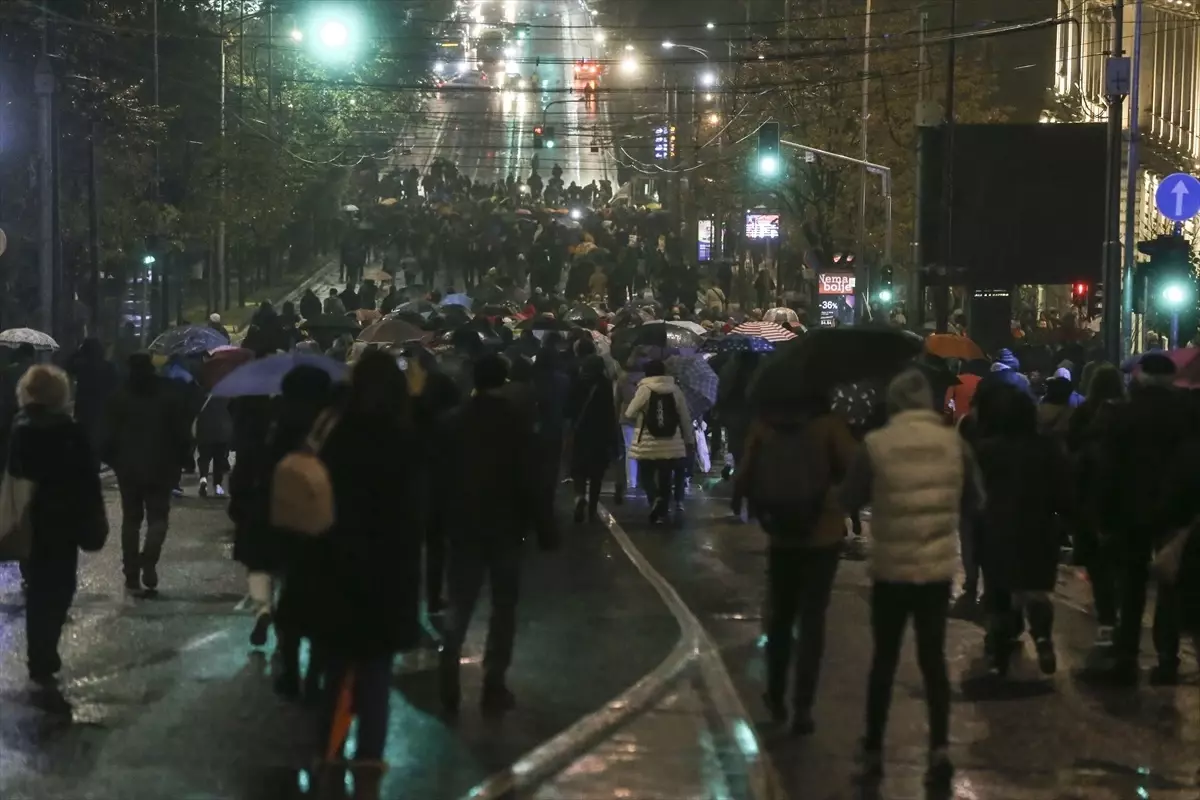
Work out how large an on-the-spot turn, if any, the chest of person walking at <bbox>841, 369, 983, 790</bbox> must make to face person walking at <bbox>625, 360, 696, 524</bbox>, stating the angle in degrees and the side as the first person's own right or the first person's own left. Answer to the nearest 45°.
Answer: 0° — they already face them

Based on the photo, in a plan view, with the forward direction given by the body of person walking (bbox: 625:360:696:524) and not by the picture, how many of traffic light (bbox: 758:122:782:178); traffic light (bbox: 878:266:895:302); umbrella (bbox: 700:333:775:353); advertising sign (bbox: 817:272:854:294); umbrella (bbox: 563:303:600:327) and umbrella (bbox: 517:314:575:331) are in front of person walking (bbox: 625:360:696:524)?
6

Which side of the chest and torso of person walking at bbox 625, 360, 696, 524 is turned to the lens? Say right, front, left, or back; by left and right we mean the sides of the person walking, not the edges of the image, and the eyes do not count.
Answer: back

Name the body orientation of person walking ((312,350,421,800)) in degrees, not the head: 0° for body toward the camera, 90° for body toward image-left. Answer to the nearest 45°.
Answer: approximately 180°

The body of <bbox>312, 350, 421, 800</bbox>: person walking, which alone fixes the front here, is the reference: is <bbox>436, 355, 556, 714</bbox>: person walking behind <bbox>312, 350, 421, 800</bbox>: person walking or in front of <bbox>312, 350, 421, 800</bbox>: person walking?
in front

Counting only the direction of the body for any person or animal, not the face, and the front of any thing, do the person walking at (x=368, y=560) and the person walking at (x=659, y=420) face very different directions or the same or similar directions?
same or similar directions

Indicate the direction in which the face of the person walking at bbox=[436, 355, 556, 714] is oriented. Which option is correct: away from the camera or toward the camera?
away from the camera

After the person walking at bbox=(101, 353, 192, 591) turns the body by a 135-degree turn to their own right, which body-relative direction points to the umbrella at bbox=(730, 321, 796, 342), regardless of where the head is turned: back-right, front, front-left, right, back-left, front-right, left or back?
left

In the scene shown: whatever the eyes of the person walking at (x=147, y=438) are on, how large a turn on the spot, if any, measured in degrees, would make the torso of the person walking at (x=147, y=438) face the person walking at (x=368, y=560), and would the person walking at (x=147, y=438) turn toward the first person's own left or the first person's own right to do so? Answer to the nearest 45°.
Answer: approximately 180°

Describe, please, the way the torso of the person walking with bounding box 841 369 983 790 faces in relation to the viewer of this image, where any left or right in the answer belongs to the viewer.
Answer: facing away from the viewer

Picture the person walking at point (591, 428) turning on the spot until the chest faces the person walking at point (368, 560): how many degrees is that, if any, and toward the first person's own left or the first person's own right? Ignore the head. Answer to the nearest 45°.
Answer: approximately 180°

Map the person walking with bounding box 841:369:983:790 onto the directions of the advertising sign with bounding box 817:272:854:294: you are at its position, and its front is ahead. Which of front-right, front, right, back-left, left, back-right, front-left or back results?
front

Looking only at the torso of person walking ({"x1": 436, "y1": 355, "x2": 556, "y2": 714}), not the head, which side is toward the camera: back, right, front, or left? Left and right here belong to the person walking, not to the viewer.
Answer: back

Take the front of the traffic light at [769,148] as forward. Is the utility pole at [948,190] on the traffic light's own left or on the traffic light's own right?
on the traffic light's own left

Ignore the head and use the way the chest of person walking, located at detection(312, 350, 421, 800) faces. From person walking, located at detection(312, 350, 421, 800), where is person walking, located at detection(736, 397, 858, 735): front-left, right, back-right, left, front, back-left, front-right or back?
front-right

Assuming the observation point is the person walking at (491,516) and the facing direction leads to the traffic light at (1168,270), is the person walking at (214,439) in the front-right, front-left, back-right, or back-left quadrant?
front-left

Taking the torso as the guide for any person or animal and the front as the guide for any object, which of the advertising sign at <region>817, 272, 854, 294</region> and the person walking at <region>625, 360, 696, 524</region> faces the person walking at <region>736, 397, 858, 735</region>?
the advertising sign

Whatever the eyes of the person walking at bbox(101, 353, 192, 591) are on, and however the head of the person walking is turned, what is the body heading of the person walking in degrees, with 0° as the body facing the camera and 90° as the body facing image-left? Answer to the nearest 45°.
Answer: approximately 180°

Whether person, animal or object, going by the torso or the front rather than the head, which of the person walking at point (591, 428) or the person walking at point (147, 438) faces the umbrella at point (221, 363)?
the person walking at point (147, 438)

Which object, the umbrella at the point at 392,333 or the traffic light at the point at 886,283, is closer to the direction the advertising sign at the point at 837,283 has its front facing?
the umbrella

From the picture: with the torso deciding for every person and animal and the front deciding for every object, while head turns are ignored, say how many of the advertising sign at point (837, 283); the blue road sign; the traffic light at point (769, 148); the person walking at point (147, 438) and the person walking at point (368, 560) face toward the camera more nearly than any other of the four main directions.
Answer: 3

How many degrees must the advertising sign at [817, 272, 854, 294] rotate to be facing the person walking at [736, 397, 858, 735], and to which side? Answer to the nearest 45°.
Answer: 0° — it already faces them

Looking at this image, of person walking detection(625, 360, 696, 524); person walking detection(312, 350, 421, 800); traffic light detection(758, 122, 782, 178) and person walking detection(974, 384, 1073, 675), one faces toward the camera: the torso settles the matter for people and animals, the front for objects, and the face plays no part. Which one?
the traffic light

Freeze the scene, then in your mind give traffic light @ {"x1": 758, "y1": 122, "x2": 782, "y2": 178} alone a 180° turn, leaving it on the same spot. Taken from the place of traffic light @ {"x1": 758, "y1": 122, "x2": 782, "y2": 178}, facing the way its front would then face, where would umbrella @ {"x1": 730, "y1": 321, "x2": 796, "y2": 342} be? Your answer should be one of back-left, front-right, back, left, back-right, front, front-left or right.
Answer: back

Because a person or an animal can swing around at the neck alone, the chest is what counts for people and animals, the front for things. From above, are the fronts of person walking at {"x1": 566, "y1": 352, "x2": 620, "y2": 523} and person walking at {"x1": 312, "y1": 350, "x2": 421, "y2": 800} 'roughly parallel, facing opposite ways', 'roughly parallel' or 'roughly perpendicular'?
roughly parallel

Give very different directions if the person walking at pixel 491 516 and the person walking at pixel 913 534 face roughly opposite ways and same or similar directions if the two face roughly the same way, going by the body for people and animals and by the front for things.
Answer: same or similar directions
